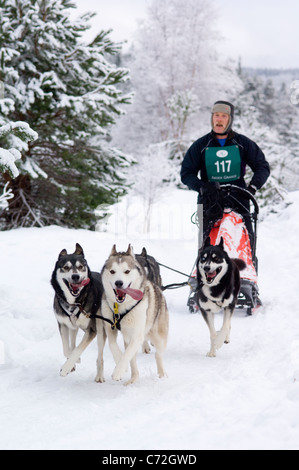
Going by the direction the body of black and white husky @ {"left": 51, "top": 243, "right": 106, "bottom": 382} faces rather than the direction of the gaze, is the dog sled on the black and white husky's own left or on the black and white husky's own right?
on the black and white husky's own left

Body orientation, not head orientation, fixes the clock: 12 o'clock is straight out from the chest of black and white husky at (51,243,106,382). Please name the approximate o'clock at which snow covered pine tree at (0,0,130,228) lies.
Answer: The snow covered pine tree is roughly at 6 o'clock from the black and white husky.

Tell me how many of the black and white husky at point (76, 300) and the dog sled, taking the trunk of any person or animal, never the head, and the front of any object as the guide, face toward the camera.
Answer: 2

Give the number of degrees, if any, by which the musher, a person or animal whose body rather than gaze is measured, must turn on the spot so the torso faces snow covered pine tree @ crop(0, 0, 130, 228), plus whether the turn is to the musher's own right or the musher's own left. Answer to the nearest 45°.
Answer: approximately 135° to the musher's own right

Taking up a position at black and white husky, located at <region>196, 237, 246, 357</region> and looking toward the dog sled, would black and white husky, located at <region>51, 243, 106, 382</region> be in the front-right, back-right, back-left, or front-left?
back-left

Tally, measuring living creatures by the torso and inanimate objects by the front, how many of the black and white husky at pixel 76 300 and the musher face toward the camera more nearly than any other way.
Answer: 2

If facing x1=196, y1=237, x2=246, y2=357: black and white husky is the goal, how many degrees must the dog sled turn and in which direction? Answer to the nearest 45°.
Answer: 0° — it already faces it

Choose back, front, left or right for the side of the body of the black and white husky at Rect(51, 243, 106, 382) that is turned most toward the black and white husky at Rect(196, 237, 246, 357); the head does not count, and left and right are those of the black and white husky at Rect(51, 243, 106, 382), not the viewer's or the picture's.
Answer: back

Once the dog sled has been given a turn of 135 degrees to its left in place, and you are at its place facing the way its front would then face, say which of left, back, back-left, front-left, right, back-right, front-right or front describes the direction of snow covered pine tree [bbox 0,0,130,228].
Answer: left
